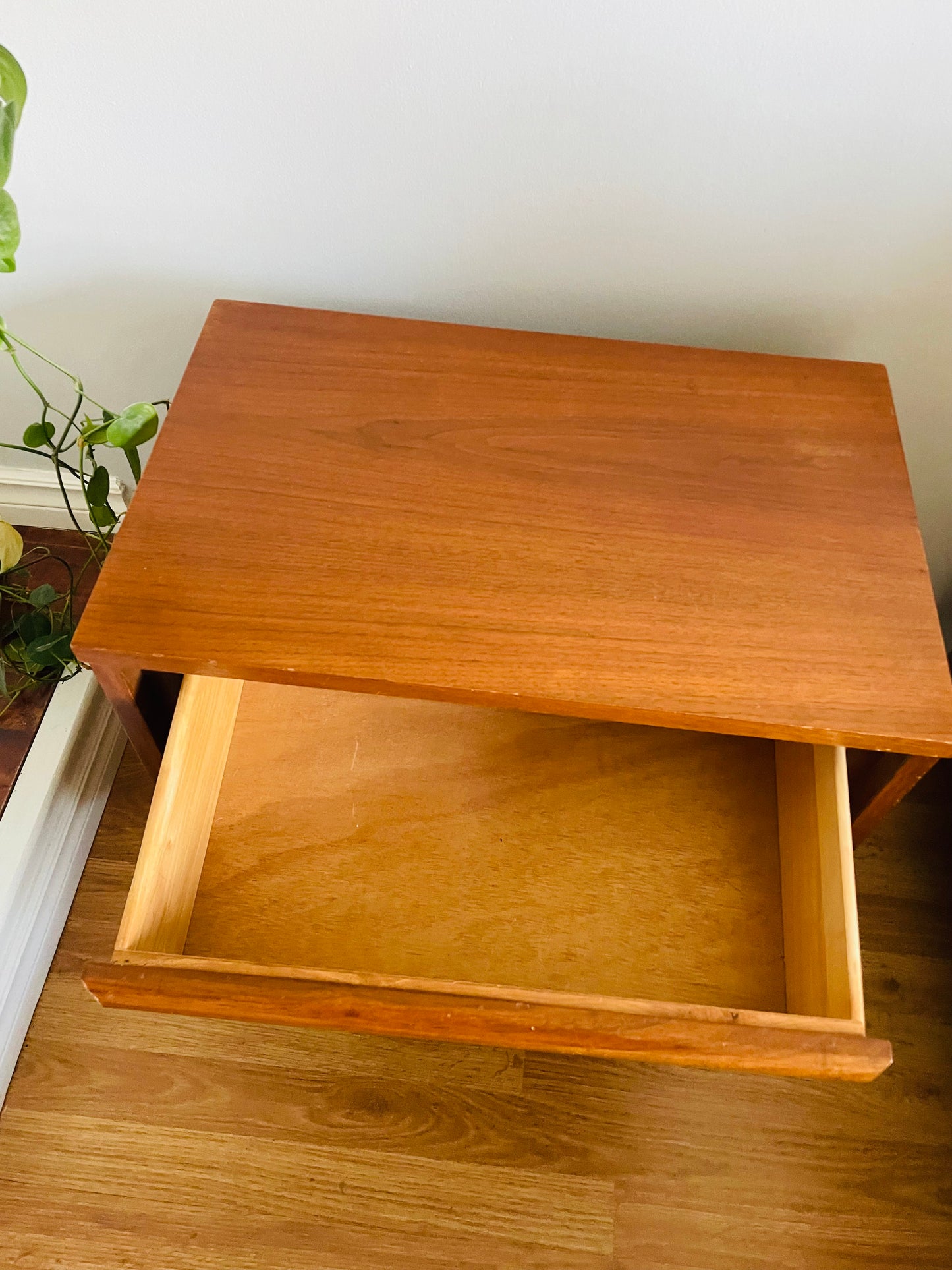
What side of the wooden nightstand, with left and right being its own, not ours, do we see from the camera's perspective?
front
